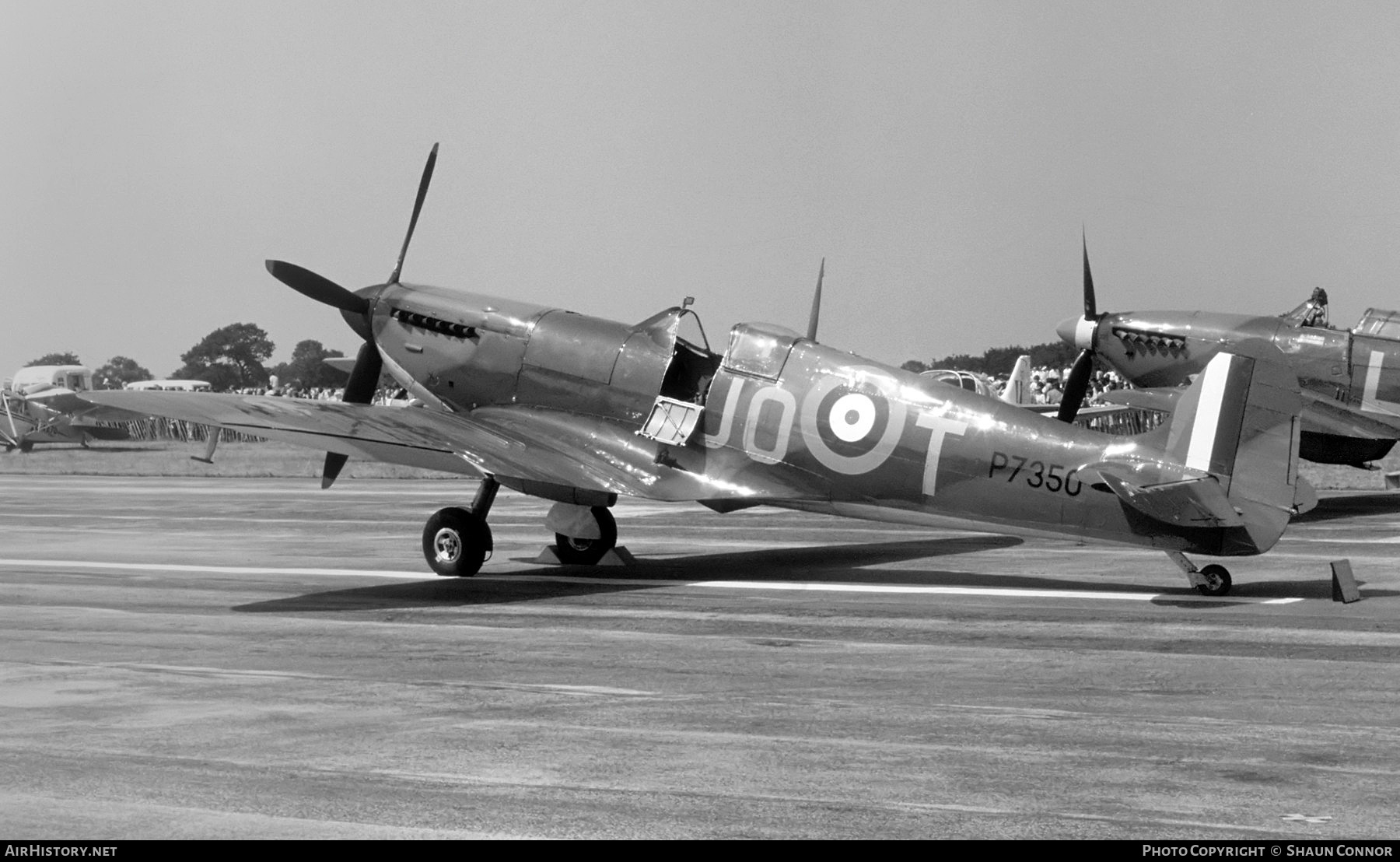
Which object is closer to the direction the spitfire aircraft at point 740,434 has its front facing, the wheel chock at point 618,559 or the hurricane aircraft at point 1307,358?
the wheel chock

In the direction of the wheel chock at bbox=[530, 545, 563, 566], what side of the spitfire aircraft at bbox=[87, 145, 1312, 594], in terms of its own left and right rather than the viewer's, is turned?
front

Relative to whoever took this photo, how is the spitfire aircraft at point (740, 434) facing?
facing away from the viewer and to the left of the viewer

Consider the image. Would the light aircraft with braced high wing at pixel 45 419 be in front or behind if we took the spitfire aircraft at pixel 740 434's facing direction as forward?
in front

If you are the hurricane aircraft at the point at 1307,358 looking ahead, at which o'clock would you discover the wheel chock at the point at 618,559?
The wheel chock is roughly at 10 o'clock from the hurricane aircraft.

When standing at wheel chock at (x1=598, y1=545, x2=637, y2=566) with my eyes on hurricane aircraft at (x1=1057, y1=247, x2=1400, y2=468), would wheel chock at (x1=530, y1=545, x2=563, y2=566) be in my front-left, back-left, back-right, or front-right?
back-left

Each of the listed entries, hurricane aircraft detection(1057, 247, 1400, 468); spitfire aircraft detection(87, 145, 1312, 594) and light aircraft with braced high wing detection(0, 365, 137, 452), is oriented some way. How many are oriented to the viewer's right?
0

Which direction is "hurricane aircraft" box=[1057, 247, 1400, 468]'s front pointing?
to the viewer's left

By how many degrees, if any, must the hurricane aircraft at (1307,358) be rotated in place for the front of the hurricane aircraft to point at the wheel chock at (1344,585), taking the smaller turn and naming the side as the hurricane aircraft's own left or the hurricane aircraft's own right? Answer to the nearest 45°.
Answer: approximately 90° to the hurricane aircraft's own left

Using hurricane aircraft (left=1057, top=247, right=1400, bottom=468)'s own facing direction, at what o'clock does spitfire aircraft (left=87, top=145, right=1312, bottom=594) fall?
spitfire aircraft (left=87, top=145, right=1312, bottom=594) is roughly at 10 o'clock from hurricane aircraft (left=1057, top=247, right=1400, bottom=468).

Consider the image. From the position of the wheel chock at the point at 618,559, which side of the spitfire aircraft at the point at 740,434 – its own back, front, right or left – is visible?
front

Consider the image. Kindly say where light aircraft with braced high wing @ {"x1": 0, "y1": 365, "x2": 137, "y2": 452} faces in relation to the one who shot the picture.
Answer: facing the viewer and to the left of the viewer
